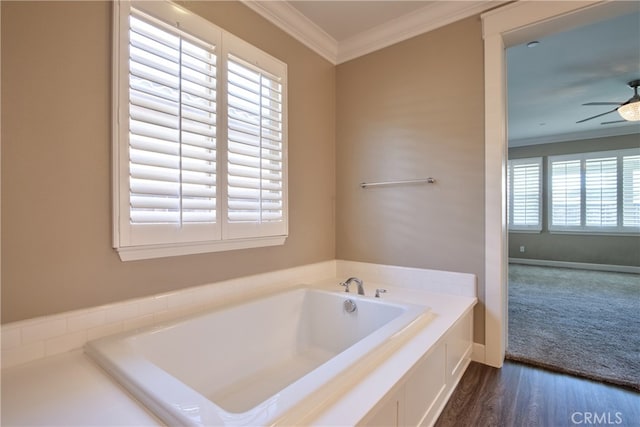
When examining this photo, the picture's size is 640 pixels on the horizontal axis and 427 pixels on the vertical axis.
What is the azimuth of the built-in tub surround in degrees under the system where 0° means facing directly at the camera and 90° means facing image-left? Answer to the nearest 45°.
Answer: approximately 315°

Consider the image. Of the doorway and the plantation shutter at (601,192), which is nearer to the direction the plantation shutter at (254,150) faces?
the doorway

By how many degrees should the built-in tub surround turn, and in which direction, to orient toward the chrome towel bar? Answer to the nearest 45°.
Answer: approximately 90° to its left

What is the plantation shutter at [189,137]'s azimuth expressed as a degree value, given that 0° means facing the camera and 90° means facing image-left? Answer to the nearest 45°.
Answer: approximately 315°

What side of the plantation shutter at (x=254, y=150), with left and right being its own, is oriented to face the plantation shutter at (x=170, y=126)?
right

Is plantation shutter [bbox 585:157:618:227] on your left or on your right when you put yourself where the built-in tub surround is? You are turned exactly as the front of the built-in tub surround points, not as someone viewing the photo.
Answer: on your left
